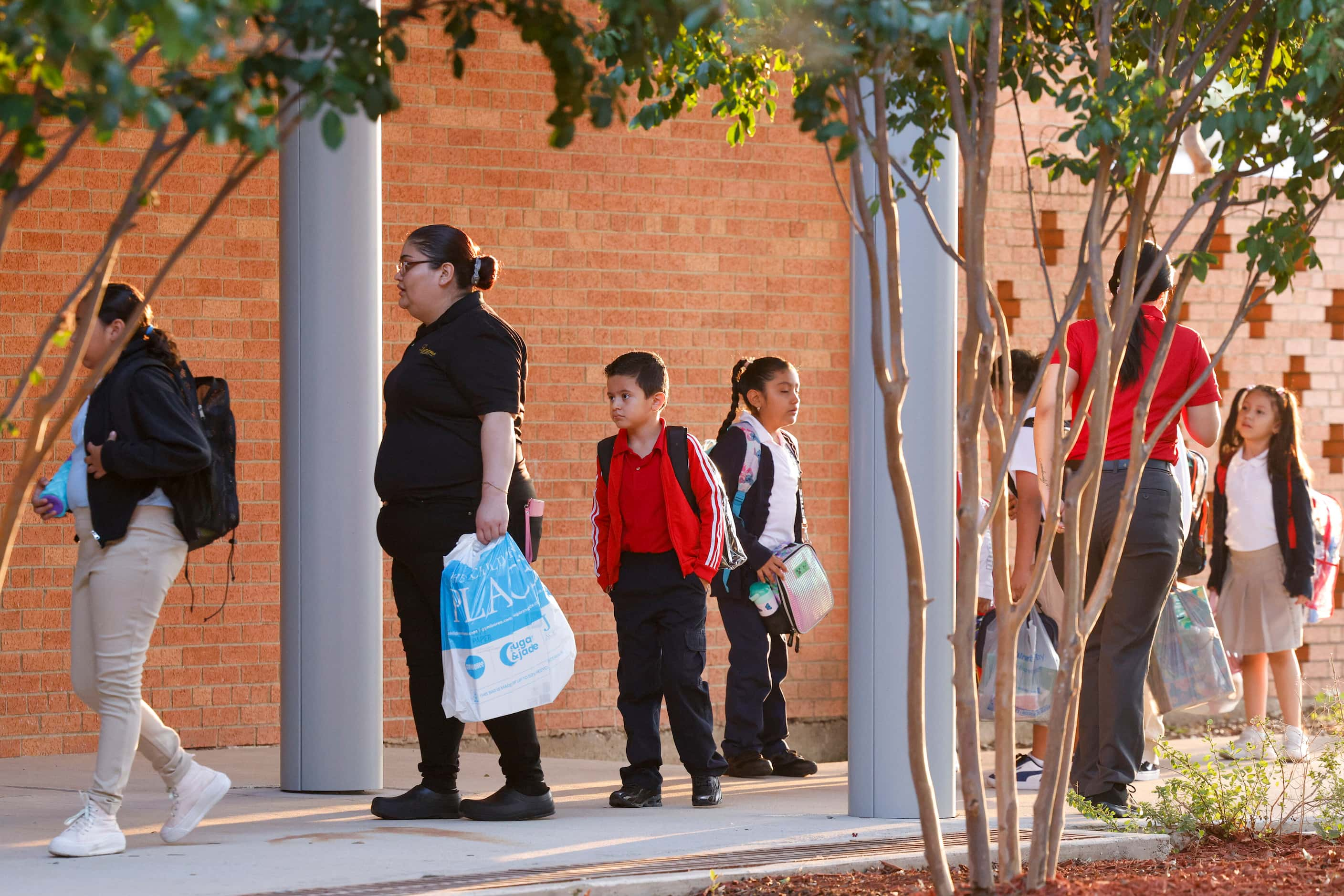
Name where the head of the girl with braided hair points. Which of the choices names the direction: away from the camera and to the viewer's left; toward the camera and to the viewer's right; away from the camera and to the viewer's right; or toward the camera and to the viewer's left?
toward the camera and to the viewer's right

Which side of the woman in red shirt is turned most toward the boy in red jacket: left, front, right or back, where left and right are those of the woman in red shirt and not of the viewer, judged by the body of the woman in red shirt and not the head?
left

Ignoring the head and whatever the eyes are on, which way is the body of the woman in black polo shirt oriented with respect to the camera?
to the viewer's left

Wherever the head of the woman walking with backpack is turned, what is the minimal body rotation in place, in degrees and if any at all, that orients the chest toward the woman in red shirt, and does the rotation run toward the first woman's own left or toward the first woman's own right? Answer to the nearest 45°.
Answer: approximately 180°

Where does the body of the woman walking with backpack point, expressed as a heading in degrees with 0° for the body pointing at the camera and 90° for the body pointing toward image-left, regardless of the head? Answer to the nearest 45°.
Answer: approximately 90°

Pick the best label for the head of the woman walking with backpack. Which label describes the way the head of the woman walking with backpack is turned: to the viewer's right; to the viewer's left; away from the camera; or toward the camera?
to the viewer's left

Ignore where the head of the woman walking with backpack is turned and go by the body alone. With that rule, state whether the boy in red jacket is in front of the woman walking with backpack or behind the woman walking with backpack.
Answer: behind

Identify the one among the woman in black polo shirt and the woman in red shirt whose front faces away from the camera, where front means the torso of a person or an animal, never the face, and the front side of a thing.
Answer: the woman in red shirt

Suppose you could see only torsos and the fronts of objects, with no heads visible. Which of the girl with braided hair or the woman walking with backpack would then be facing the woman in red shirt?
the girl with braided hair

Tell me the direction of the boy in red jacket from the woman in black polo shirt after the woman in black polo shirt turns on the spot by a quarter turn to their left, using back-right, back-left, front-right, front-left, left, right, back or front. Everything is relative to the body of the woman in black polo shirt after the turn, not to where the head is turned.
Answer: back-left

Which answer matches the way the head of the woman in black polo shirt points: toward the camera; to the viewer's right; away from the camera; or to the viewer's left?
to the viewer's left

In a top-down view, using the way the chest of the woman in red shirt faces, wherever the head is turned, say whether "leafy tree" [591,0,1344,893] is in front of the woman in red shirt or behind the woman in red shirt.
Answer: behind

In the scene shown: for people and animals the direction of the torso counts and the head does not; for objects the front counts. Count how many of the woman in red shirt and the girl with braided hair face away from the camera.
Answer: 1

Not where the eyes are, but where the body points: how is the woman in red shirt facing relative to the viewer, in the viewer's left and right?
facing away from the viewer

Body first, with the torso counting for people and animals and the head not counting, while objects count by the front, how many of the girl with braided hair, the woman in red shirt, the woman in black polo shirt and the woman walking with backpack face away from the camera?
1
